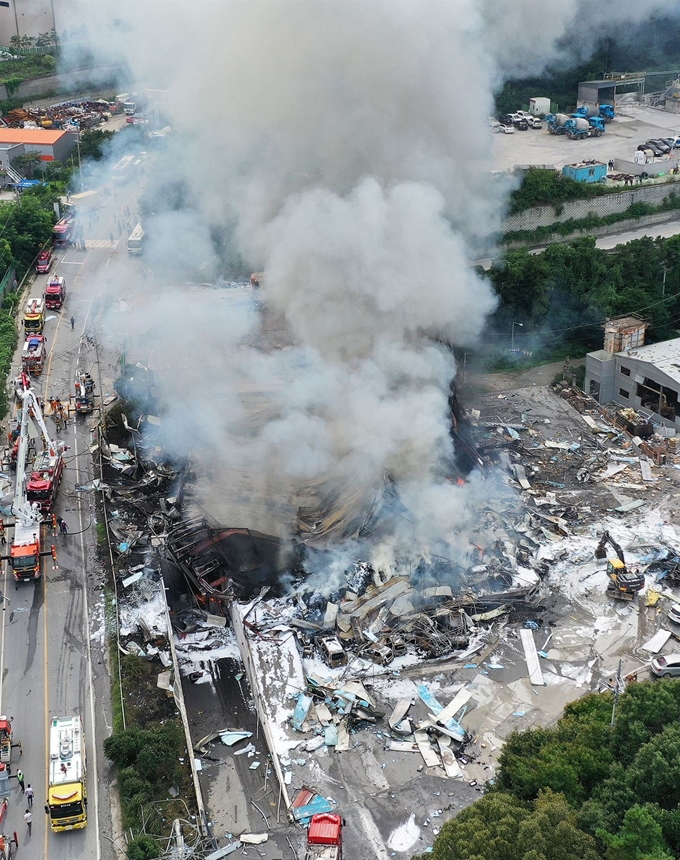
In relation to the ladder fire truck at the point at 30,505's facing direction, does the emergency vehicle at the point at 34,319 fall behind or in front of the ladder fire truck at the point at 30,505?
behind

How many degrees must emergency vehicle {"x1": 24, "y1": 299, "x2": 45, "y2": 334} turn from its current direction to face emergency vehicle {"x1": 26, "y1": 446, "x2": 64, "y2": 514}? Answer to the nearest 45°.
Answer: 0° — it already faces it

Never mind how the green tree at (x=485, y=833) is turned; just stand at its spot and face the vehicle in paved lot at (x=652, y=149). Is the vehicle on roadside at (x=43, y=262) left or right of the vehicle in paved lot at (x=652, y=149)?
left

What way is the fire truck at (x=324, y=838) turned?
away from the camera

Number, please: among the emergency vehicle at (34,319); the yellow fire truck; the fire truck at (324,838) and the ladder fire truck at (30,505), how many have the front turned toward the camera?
3

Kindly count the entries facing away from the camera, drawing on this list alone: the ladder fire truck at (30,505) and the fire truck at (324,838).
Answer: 1

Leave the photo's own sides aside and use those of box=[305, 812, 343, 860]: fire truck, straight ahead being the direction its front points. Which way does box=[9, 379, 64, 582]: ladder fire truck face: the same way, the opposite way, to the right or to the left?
the opposite way

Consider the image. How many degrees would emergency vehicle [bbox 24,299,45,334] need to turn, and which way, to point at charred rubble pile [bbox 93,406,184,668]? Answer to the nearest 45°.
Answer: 0° — it already faces it

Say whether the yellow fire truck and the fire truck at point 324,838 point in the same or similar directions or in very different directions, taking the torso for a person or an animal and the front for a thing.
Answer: very different directions

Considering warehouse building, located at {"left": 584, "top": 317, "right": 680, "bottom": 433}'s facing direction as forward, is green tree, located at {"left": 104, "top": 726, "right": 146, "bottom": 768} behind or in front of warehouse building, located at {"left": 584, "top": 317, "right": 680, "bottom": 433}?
in front

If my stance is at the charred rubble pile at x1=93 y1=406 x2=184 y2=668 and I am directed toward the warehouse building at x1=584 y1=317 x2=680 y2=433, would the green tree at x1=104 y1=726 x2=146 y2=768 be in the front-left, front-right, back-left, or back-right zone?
back-right

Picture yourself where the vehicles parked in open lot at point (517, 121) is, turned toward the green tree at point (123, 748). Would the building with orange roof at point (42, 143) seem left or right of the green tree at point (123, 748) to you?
right
